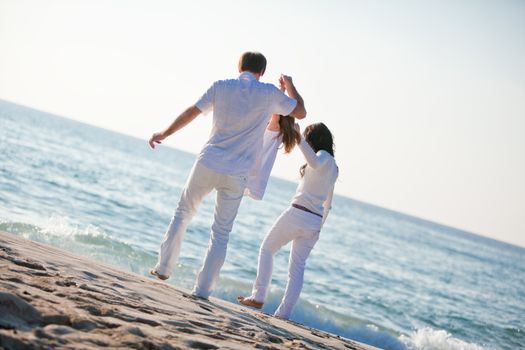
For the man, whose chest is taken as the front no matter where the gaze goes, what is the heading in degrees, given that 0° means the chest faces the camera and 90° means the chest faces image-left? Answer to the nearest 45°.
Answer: approximately 180°

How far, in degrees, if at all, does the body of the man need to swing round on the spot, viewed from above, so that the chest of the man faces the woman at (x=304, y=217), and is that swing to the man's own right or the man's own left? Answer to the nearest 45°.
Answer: approximately 45° to the man's own right

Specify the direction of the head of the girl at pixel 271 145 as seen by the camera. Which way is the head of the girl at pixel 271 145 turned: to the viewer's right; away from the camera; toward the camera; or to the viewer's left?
away from the camera
